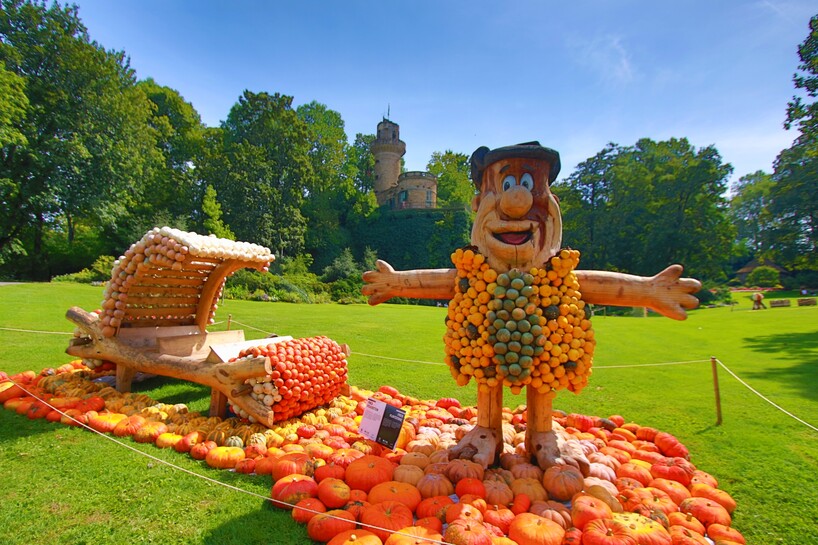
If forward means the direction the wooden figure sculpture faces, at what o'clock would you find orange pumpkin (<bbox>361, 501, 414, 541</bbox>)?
The orange pumpkin is roughly at 1 o'clock from the wooden figure sculpture.

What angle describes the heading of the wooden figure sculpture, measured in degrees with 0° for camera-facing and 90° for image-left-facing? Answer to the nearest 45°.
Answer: approximately 0°

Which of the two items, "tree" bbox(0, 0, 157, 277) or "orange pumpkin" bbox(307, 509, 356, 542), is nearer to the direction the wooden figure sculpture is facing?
the orange pumpkin

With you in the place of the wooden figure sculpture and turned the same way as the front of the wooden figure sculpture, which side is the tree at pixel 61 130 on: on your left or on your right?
on your right

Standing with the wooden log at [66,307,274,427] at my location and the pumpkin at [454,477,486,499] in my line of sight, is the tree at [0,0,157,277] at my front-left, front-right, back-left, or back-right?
back-left
